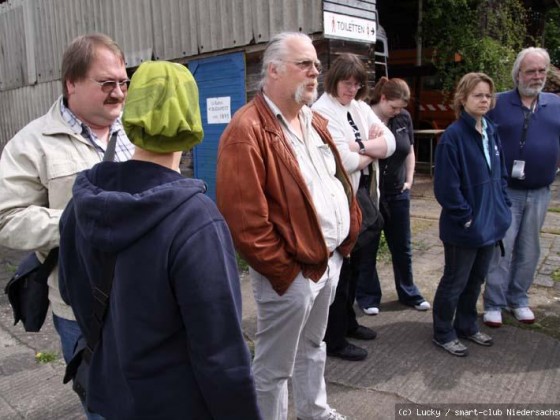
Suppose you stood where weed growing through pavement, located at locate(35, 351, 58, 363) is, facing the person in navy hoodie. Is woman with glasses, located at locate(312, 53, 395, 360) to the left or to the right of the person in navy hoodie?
left

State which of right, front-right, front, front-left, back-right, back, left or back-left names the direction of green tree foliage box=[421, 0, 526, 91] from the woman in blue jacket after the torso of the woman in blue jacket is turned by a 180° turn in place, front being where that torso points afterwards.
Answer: front-right

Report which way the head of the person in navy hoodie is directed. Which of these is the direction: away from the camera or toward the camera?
away from the camera

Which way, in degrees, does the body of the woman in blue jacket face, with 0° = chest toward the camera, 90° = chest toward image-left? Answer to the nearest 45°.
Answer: approximately 315°

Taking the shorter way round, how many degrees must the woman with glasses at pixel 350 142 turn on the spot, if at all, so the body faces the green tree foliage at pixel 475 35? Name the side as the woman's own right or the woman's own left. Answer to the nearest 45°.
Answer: approximately 135° to the woman's own left

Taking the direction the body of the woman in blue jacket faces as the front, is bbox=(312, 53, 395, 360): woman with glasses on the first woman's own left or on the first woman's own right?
on the first woman's own right

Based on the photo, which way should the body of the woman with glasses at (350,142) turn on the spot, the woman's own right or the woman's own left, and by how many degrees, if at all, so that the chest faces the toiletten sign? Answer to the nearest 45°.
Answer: approximately 135° to the woman's own left

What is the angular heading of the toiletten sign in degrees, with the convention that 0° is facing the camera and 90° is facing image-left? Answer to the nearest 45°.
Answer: approximately 315°

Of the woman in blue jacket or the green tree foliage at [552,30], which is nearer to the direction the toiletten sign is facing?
the woman in blue jacket
